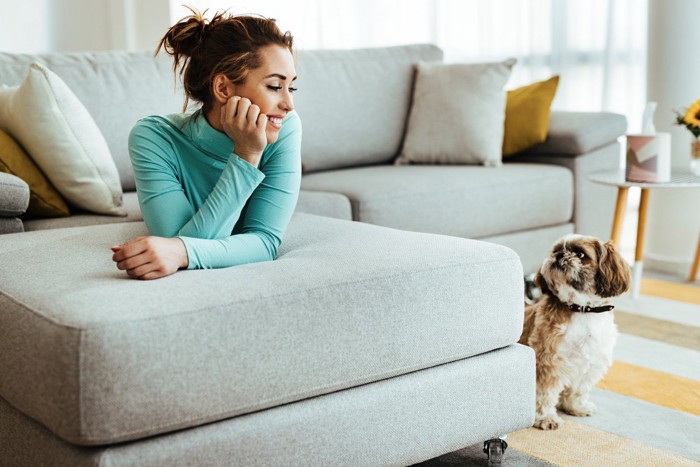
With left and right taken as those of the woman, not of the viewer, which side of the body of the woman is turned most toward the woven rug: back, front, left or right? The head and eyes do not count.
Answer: left

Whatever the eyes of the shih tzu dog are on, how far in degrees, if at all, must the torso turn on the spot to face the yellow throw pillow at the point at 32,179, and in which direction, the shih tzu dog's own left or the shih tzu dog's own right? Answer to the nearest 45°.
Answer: approximately 135° to the shih tzu dog's own right

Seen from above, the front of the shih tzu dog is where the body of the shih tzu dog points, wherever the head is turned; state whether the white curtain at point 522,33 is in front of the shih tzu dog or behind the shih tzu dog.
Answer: behind

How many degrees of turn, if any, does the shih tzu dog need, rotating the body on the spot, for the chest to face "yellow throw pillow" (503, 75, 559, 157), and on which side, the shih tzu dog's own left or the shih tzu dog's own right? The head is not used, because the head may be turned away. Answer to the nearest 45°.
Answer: approximately 135° to the shih tzu dog's own left

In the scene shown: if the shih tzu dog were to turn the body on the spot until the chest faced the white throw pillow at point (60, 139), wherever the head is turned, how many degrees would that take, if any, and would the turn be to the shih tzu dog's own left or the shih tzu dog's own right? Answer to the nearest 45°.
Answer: approximately 135° to the shih tzu dog's own right

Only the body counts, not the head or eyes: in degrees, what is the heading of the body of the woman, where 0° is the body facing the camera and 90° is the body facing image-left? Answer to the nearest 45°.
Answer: approximately 0°

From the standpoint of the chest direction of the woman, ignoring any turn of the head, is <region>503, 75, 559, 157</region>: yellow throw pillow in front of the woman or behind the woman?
behind

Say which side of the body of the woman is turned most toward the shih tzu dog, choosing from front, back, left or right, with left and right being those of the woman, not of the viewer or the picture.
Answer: left
